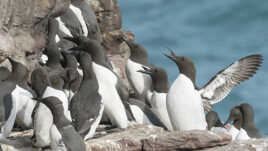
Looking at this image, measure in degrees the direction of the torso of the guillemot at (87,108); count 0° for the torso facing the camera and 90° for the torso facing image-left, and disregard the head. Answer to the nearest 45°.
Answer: approximately 225°

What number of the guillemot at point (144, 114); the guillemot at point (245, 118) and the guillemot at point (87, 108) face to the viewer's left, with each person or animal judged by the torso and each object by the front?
2

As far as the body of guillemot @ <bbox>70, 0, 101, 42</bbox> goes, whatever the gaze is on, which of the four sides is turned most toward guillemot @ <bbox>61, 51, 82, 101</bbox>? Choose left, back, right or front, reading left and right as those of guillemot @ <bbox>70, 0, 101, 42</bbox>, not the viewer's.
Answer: left

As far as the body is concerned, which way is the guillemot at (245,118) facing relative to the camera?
to the viewer's left

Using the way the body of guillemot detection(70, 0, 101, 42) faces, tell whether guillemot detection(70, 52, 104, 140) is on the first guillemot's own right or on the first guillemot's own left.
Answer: on the first guillemot's own left

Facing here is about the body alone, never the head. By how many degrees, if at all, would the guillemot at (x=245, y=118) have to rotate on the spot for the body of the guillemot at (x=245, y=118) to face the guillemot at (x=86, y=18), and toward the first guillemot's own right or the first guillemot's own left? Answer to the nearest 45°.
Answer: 0° — it already faces it

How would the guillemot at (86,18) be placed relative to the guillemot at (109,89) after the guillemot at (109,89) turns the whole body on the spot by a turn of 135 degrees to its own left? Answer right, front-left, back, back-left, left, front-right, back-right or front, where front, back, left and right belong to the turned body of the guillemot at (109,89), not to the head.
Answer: left

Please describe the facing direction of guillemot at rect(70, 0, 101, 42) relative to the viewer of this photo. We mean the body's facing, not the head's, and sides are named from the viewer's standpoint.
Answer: facing to the left of the viewer

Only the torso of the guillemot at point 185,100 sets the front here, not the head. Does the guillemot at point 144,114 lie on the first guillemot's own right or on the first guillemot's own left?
on the first guillemot's own right

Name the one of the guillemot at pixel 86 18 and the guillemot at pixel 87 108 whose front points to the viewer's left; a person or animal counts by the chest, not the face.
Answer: the guillemot at pixel 86 18
